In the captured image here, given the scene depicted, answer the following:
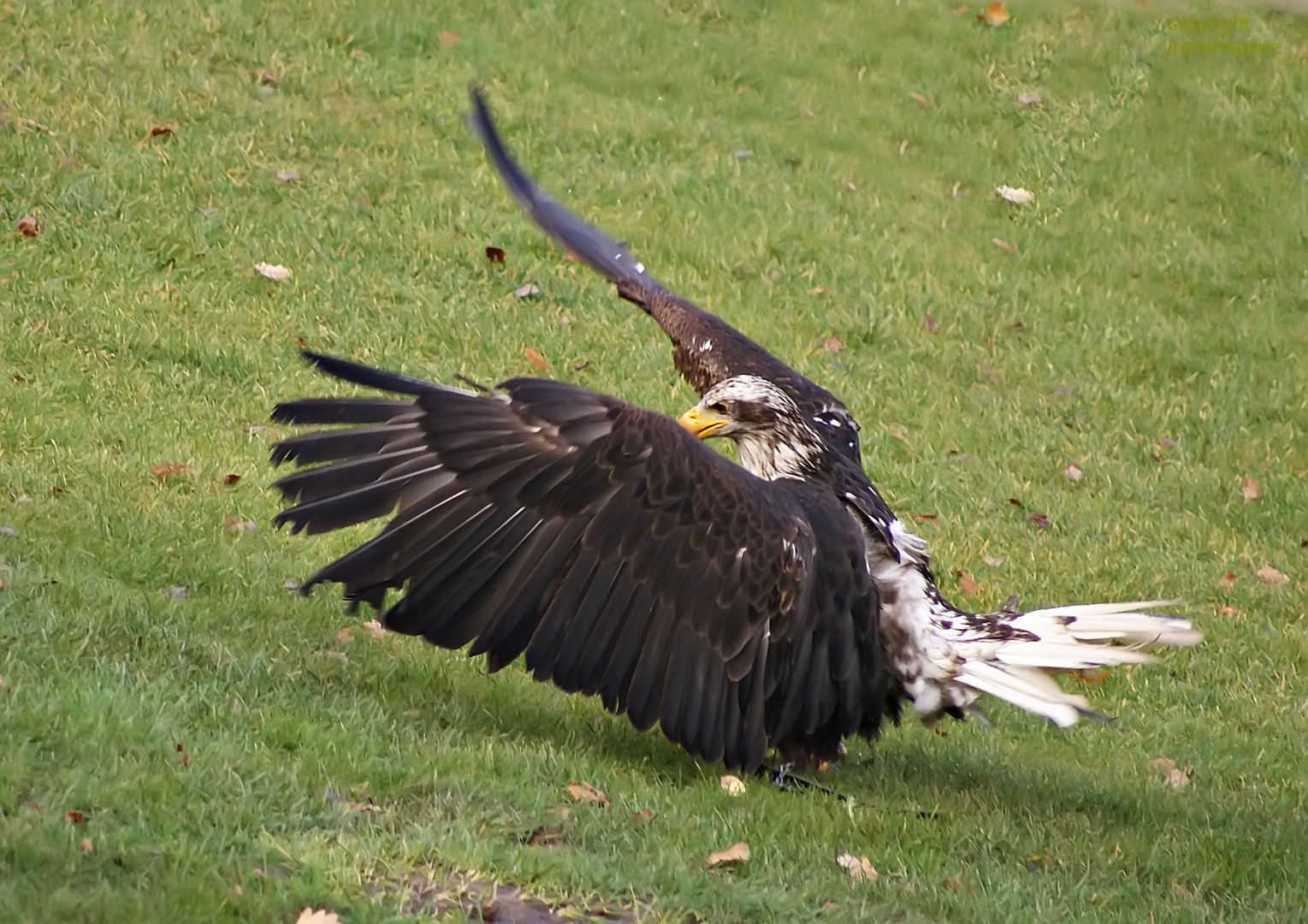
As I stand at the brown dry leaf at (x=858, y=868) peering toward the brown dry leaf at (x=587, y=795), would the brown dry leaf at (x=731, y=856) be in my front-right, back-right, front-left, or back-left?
front-left

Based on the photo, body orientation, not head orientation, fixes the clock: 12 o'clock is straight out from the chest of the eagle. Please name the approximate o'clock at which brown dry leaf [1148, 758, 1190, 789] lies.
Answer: The brown dry leaf is roughly at 5 o'clock from the eagle.

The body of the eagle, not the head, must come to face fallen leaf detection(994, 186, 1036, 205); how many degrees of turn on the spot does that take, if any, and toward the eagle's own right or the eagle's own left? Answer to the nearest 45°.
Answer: approximately 90° to the eagle's own right

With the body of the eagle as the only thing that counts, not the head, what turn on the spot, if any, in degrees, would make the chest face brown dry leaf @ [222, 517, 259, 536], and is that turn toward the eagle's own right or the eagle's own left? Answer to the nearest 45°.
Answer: approximately 45° to the eagle's own right

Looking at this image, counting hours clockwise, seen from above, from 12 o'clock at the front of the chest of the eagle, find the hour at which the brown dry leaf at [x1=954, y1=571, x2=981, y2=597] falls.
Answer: The brown dry leaf is roughly at 4 o'clock from the eagle.

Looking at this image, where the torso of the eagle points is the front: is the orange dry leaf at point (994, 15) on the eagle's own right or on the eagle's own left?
on the eagle's own right

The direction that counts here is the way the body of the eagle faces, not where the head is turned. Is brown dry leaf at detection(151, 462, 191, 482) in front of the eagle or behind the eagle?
in front

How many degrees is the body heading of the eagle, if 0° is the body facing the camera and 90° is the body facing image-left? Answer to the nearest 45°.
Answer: approximately 90°

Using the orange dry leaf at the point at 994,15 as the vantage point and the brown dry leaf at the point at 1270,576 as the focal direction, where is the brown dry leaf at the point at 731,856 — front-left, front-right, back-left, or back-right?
front-right

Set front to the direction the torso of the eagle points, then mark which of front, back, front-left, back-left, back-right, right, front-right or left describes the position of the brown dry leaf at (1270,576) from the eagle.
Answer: back-right

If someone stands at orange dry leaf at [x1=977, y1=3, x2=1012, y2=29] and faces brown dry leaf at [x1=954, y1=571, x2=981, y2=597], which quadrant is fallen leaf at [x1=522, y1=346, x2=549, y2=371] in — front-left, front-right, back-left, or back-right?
front-right

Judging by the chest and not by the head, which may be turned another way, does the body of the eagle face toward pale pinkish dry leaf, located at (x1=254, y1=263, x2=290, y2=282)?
no
